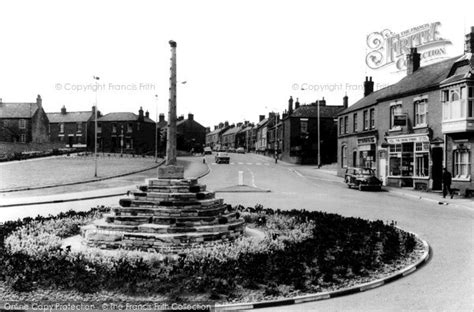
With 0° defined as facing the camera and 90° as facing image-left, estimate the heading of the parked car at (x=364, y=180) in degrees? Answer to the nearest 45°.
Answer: approximately 315°

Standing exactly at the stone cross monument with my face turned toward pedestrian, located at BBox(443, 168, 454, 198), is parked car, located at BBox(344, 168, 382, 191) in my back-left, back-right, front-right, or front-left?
front-left

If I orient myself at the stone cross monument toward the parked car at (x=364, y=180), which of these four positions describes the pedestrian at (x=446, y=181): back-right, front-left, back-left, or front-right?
front-right

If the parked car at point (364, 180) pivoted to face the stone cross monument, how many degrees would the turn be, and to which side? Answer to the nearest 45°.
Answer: approximately 45° to its right

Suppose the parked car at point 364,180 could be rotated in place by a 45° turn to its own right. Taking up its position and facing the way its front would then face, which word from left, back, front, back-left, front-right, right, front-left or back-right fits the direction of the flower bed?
front
